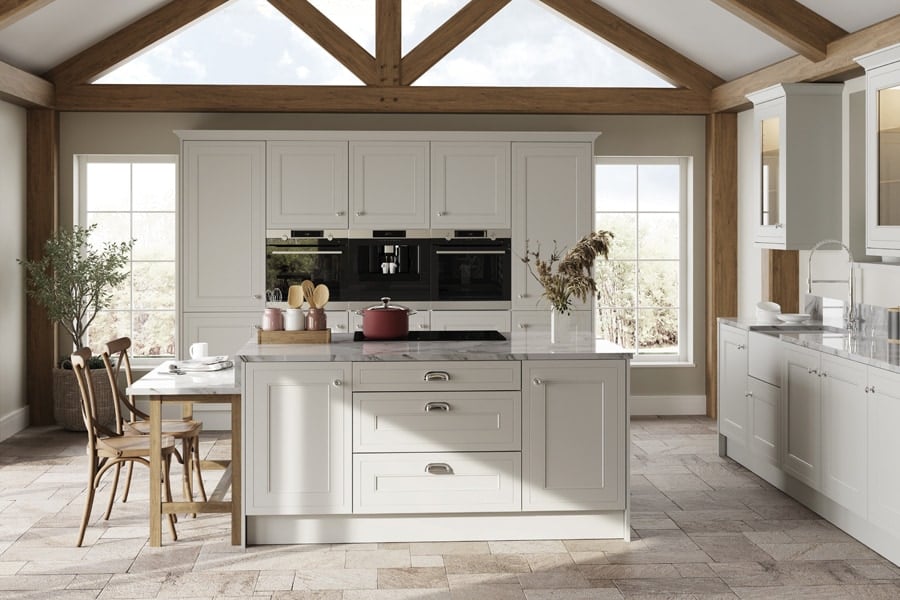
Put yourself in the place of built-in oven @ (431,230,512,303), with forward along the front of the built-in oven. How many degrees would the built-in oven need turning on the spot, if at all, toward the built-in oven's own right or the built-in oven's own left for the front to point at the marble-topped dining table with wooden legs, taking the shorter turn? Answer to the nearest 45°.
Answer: approximately 45° to the built-in oven's own right

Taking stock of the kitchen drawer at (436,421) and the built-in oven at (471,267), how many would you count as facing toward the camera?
2

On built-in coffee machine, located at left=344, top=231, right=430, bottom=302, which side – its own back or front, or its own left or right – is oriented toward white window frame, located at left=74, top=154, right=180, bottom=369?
right

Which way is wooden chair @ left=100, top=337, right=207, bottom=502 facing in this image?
to the viewer's right

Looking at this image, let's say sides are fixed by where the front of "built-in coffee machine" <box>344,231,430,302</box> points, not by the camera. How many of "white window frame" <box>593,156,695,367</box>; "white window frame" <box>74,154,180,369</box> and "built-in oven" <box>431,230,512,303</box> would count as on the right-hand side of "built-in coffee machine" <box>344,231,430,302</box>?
1

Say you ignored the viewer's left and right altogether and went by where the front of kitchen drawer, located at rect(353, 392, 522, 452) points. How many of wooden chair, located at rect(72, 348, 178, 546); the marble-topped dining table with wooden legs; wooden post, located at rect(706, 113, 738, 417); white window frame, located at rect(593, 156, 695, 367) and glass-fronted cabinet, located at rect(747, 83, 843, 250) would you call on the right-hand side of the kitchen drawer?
2

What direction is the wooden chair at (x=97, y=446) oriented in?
to the viewer's right

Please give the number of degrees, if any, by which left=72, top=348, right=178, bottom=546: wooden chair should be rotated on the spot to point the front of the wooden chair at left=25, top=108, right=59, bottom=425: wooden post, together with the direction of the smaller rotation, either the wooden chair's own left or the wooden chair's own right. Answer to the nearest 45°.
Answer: approximately 90° to the wooden chair's own left
